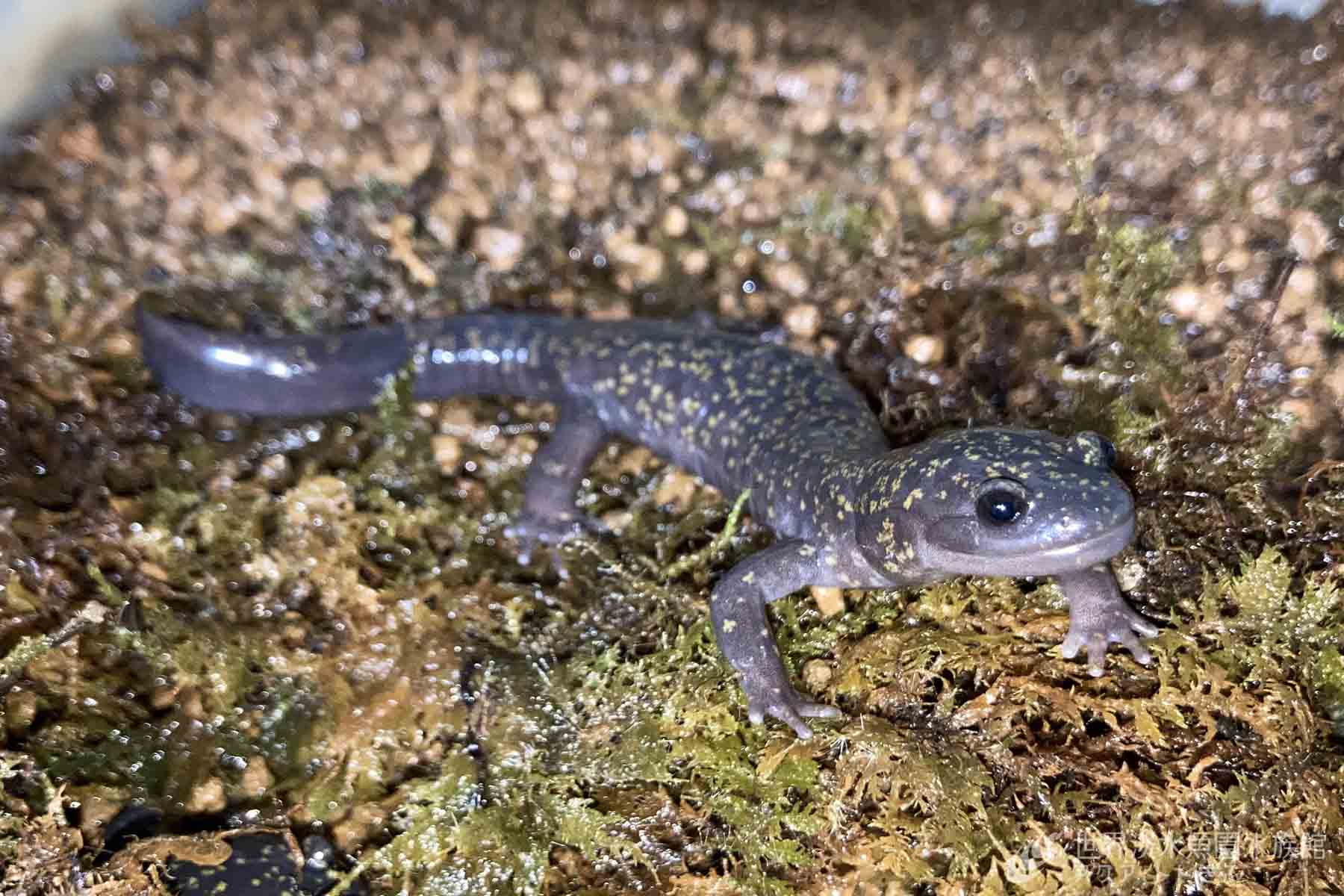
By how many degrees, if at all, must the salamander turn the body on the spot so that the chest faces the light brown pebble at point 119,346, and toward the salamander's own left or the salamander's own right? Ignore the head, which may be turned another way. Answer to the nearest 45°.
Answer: approximately 135° to the salamander's own right

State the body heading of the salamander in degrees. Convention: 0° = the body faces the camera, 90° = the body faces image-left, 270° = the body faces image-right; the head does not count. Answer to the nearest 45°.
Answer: approximately 315°

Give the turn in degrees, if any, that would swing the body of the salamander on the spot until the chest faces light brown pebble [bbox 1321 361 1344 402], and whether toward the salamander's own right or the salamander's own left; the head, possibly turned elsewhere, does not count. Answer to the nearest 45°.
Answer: approximately 45° to the salamander's own left

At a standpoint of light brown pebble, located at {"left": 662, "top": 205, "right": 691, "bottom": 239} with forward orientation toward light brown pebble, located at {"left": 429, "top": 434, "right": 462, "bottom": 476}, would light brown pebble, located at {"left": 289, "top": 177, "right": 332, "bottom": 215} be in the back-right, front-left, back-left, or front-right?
front-right

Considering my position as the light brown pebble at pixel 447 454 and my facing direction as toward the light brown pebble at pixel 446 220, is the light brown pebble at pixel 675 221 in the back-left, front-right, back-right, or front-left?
front-right

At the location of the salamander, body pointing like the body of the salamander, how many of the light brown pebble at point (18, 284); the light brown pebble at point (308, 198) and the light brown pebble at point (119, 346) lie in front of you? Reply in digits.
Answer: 0

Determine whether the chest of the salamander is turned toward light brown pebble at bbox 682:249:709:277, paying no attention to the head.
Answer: no

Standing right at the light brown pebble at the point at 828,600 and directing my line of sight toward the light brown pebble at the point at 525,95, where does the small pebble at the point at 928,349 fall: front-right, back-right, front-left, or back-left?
front-right

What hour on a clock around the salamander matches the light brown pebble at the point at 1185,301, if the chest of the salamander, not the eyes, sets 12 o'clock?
The light brown pebble is roughly at 10 o'clock from the salamander.

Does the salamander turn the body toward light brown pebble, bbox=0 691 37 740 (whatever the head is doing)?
no

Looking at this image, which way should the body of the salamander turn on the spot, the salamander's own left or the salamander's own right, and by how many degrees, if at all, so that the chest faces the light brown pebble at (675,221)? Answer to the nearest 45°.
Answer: approximately 135° to the salamander's own left

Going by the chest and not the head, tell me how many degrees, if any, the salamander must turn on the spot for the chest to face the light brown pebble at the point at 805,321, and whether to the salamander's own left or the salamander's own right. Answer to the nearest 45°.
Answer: approximately 135° to the salamander's own left

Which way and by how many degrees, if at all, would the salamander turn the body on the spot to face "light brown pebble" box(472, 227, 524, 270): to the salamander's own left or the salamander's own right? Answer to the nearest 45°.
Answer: approximately 180°

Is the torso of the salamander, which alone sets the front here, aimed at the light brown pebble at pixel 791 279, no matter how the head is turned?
no

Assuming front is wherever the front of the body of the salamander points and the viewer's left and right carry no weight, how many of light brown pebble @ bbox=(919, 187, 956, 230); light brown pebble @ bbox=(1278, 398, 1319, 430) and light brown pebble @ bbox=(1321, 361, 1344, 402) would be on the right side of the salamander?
0

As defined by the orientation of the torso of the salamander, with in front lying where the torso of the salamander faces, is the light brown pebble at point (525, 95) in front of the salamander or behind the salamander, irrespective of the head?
behind

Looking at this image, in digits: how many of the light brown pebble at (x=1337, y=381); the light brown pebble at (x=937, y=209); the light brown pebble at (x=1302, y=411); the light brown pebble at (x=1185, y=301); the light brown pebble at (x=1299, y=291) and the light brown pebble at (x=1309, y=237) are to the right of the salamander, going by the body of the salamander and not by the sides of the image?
0
